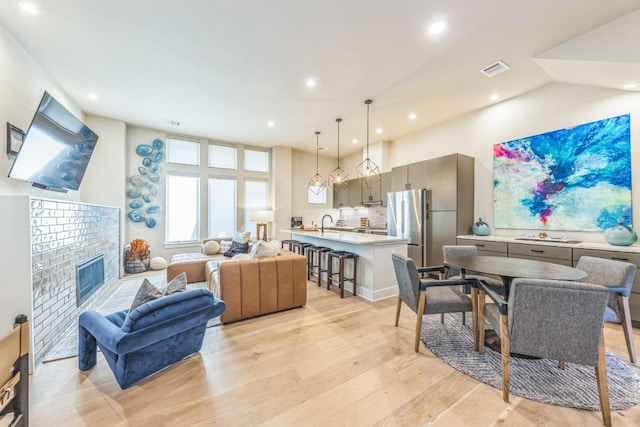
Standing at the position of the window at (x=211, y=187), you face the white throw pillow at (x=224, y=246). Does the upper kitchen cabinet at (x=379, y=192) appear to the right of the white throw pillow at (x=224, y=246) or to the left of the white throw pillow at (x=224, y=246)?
left

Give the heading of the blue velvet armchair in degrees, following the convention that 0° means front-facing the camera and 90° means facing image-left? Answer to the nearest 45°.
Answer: approximately 135°

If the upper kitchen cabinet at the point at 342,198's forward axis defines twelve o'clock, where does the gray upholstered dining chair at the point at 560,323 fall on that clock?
The gray upholstered dining chair is roughly at 10 o'clock from the upper kitchen cabinet.

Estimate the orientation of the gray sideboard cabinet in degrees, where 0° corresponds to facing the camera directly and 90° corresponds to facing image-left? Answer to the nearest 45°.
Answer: approximately 45°

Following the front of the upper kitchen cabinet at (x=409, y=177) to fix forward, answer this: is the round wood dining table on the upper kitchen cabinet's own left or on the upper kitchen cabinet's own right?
on the upper kitchen cabinet's own left

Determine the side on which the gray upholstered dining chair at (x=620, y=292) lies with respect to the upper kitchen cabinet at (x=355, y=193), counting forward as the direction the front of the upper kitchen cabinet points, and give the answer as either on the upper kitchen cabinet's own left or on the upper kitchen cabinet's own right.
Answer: on the upper kitchen cabinet's own left

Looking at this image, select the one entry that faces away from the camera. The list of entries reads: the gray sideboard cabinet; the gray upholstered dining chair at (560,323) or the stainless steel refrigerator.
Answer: the gray upholstered dining chair

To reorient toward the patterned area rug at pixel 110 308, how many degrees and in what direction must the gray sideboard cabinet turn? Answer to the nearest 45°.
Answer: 0° — it already faces it

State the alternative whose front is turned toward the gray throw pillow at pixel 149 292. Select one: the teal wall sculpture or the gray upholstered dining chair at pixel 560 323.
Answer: the teal wall sculpture

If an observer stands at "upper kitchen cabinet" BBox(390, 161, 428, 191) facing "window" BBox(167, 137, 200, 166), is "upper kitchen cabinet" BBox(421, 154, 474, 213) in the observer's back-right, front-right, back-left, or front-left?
back-left

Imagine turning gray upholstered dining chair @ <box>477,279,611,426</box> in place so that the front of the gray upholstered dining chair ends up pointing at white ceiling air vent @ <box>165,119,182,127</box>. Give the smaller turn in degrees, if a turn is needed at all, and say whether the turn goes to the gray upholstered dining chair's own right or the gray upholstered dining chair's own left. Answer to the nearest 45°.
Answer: approximately 90° to the gray upholstered dining chair's own left

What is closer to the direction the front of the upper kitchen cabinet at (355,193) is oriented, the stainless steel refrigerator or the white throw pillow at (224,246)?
the white throw pillow

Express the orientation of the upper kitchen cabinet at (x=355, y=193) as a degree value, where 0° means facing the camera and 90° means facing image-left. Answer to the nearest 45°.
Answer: approximately 45°
